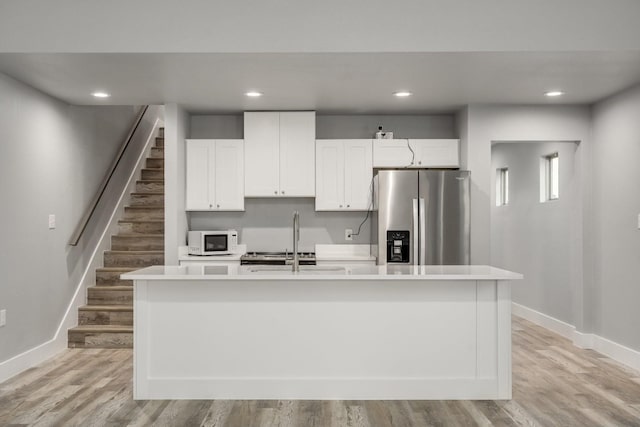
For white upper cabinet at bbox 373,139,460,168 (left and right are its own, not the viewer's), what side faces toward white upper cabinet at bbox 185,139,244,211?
right

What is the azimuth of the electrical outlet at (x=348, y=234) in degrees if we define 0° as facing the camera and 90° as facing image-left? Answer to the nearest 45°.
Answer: approximately 0°

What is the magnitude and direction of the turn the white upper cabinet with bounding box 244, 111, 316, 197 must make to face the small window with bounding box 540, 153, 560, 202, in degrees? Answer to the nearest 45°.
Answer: approximately 90° to its left

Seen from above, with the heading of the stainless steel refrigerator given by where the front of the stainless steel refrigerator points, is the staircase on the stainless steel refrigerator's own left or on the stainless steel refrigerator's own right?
on the stainless steel refrigerator's own right
